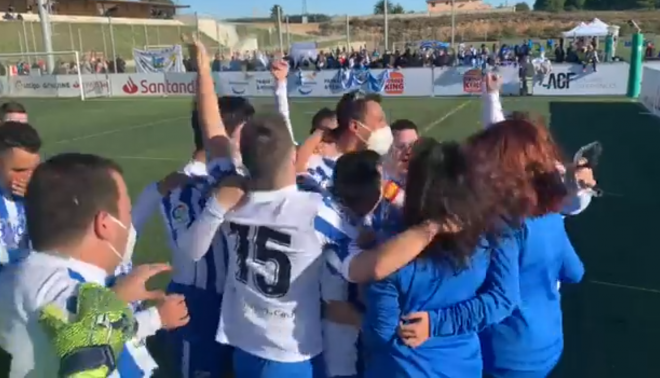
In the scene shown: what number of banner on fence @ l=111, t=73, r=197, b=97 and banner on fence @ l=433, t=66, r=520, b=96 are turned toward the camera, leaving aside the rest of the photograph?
2

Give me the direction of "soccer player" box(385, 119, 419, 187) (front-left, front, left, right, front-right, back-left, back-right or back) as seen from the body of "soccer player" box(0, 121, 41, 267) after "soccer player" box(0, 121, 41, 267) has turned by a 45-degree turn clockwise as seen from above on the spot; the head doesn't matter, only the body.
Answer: front-left

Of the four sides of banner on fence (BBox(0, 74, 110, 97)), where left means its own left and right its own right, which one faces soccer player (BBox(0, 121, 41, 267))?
front

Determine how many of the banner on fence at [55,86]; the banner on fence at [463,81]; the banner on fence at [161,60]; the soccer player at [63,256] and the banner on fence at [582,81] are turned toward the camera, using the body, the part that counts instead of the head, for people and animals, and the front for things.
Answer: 4

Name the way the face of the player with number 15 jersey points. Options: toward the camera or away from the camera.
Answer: away from the camera

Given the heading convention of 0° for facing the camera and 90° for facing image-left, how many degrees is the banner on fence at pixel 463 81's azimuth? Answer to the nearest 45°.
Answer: approximately 0°

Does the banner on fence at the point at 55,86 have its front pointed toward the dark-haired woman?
yes

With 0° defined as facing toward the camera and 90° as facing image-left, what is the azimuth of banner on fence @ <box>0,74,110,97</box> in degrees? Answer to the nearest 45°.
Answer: approximately 0°

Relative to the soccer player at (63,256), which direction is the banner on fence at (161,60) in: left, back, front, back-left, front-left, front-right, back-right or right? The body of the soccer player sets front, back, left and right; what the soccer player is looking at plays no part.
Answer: front-left

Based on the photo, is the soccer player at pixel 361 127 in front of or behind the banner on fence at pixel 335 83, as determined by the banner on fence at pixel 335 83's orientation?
in front
